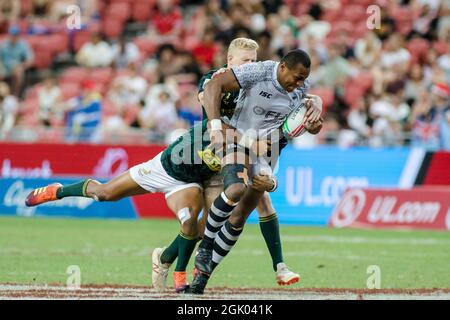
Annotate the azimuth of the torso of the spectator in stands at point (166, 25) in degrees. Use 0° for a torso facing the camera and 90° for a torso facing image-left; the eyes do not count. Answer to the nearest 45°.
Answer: approximately 0°

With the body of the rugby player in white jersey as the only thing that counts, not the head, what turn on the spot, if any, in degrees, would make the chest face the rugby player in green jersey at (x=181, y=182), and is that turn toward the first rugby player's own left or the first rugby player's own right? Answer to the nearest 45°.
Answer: approximately 180°

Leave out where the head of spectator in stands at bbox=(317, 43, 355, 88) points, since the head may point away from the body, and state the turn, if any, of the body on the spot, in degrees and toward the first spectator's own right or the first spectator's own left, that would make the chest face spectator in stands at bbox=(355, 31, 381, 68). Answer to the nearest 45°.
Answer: approximately 90° to the first spectator's own left

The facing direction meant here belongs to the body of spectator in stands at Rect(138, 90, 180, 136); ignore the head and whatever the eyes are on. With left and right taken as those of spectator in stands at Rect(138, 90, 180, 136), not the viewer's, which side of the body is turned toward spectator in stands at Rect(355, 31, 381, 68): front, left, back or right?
left

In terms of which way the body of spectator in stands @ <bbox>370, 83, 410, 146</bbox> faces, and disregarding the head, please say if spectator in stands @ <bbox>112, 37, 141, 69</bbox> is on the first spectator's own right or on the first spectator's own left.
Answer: on the first spectator's own right

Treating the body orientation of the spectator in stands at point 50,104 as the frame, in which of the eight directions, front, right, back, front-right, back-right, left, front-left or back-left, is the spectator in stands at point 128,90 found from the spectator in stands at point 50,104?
left
